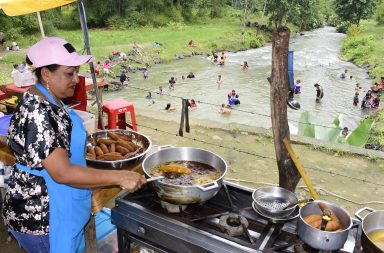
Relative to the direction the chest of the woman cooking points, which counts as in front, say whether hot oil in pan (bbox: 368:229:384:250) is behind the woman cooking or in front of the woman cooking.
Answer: in front

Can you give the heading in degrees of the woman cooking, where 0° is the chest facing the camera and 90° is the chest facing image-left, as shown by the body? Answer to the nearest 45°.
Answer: approximately 270°

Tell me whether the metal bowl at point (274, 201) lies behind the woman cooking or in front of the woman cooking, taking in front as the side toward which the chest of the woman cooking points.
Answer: in front

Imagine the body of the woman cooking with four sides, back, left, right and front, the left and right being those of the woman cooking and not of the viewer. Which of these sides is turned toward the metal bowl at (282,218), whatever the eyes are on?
front

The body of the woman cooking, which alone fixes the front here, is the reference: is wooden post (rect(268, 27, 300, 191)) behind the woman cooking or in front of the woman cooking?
in front

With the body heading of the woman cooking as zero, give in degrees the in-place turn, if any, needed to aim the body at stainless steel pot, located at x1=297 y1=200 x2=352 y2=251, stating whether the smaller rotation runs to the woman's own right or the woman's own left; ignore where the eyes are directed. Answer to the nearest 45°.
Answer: approximately 45° to the woman's own right
